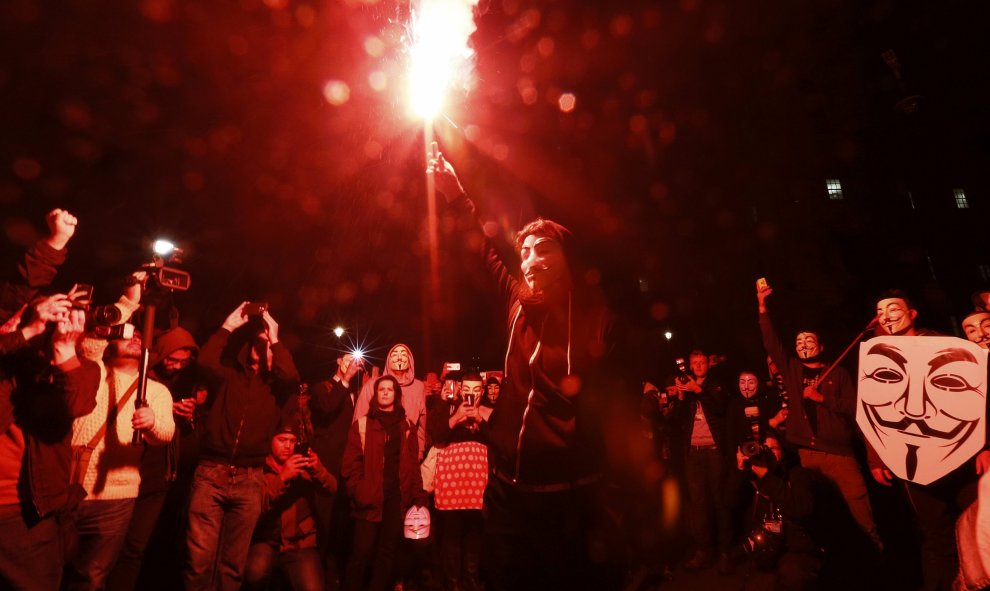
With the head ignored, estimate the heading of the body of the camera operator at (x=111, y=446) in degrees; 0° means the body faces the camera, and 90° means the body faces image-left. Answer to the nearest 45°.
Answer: approximately 315°

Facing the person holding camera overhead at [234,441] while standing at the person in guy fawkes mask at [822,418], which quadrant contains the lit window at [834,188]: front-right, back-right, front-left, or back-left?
back-right

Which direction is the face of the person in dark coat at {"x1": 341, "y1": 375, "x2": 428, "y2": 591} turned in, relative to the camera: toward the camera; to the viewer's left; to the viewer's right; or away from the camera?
toward the camera

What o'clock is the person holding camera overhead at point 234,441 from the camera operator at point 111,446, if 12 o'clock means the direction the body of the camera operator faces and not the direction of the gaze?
The person holding camera overhead is roughly at 10 o'clock from the camera operator.

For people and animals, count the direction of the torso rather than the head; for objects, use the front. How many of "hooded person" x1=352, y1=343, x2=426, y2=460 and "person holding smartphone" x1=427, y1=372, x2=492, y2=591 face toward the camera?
2

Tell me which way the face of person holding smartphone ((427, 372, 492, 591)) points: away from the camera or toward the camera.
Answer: toward the camera

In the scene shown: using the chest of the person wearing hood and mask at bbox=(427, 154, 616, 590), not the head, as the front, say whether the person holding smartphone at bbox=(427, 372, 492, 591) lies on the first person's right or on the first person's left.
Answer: on the first person's right

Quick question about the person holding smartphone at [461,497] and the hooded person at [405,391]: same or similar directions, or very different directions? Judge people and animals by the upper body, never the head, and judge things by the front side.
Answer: same or similar directions

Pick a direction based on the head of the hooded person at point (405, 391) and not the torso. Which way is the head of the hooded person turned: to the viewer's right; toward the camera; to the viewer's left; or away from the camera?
toward the camera

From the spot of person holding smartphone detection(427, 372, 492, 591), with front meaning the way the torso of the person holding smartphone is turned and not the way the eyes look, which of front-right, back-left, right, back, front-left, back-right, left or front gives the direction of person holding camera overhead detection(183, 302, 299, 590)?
front-right

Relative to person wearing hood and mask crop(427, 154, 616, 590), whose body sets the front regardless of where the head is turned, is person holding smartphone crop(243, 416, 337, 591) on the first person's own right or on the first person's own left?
on the first person's own right

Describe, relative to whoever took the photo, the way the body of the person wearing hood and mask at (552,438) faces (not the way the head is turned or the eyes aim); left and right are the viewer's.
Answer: facing the viewer and to the left of the viewer

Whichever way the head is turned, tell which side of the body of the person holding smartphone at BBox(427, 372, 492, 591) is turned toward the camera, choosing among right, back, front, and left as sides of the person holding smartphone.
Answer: front

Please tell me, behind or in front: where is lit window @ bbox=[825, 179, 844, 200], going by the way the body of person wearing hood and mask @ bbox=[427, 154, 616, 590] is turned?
behind

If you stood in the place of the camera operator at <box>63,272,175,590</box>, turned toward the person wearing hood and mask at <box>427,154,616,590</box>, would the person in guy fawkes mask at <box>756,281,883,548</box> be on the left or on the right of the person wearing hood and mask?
left
